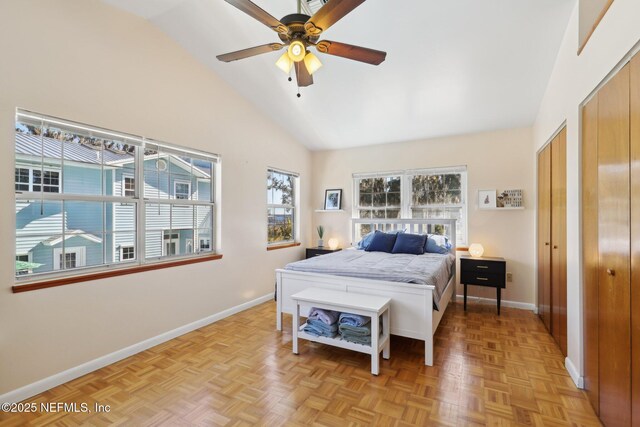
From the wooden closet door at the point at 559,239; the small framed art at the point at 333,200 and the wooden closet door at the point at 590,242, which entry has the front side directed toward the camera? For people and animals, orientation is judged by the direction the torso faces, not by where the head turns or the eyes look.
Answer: the small framed art

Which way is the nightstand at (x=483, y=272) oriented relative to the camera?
toward the camera

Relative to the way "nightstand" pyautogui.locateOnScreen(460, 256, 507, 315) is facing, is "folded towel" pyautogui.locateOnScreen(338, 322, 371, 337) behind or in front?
in front

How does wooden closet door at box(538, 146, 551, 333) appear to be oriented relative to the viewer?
to the viewer's left

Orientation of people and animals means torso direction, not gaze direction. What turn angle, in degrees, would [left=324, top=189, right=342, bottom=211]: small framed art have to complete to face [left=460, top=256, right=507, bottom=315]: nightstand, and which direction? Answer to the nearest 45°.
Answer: approximately 45° to its left

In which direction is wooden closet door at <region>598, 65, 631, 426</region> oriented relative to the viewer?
to the viewer's left

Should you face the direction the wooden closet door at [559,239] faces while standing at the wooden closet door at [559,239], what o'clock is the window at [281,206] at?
The window is roughly at 12 o'clock from the wooden closet door.

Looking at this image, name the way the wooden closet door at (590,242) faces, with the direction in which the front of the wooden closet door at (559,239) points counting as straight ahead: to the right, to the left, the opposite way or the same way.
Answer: the same way

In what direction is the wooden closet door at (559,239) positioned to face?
to the viewer's left

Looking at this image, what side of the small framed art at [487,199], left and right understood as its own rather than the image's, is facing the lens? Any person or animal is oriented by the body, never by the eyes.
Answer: front

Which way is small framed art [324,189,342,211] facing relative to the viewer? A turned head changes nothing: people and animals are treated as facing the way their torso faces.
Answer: toward the camera

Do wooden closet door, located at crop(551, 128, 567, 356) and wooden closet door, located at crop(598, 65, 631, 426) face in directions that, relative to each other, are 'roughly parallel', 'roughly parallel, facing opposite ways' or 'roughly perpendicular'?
roughly parallel

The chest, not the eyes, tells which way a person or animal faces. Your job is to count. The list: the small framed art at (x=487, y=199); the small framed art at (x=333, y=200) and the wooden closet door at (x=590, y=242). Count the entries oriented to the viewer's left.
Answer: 1

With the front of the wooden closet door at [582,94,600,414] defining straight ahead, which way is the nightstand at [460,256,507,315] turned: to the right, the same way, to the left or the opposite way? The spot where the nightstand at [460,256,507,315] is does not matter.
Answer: to the left

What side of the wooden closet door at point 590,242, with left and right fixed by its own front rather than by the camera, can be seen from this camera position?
left

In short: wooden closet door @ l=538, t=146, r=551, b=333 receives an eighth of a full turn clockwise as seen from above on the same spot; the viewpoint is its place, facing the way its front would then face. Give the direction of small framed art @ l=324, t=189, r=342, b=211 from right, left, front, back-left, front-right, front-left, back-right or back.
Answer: front-left

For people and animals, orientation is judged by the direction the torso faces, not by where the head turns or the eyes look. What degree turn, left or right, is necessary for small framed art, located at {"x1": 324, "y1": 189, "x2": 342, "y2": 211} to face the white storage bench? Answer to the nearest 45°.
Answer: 0° — it already faces it
